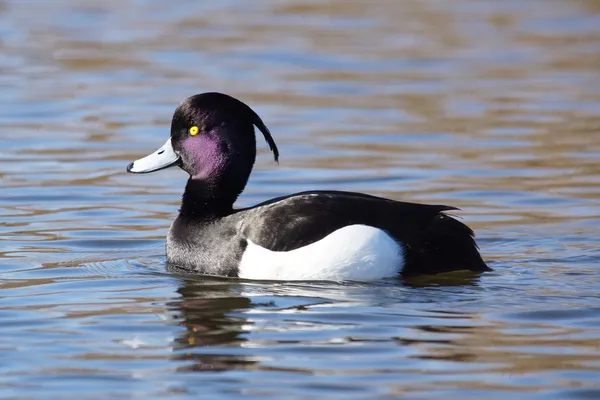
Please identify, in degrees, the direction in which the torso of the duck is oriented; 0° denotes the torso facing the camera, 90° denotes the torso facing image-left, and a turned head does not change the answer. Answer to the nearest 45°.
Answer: approximately 90°
